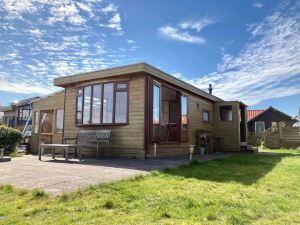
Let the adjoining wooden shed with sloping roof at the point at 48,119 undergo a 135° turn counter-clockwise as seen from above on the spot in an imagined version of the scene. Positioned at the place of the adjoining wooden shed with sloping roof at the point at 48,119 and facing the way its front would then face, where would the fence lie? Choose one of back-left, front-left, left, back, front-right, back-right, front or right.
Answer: front

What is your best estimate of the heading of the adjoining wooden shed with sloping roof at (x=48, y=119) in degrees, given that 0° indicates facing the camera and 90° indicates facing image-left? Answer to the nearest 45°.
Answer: approximately 45°

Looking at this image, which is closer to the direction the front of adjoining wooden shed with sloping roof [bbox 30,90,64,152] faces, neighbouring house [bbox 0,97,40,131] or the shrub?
the shrub

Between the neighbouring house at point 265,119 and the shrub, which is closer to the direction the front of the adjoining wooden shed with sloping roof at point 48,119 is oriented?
the shrub

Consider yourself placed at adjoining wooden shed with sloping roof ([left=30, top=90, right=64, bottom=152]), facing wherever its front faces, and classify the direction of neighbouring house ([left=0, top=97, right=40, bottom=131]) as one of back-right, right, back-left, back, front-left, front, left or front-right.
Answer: back-right
